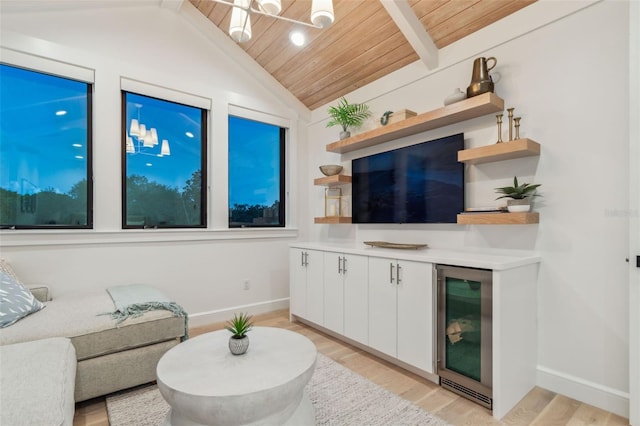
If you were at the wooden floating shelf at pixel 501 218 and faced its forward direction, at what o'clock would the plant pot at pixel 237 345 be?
The plant pot is roughly at 12 o'clock from the wooden floating shelf.

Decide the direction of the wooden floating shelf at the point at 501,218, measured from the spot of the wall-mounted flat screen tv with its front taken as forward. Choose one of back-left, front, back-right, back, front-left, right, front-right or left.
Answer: left

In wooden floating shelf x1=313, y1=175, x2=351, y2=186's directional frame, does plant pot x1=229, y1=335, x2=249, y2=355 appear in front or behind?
in front

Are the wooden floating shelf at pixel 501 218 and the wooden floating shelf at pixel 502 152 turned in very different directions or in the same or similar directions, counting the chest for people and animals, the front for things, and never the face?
same or similar directions

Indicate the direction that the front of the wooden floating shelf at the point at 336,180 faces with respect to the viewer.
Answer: facing the viewer and to the left of the viewer

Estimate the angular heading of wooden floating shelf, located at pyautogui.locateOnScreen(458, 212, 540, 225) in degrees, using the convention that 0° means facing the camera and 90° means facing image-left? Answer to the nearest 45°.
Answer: approximately 45°

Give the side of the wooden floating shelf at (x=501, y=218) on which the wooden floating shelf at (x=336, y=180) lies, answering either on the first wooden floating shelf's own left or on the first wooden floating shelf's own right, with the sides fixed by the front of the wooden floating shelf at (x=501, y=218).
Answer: on the first wooden floating shelf's own right

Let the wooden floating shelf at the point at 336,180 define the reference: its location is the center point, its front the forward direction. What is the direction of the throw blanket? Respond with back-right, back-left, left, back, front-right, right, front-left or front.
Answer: front

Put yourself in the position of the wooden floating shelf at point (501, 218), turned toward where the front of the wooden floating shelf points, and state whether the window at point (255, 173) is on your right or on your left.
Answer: on your right

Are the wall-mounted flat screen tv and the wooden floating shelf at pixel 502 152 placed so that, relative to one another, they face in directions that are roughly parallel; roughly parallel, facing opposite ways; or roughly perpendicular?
roughly parallel

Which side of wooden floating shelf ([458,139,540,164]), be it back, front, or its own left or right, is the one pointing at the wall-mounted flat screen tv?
right

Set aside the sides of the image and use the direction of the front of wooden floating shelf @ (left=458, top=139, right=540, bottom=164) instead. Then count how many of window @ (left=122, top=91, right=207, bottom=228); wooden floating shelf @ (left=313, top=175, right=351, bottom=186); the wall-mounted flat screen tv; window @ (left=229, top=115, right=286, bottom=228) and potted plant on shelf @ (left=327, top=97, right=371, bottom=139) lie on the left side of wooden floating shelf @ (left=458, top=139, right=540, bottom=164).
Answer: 0

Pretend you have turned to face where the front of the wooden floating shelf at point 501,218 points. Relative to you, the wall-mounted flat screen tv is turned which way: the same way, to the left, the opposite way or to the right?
the same way

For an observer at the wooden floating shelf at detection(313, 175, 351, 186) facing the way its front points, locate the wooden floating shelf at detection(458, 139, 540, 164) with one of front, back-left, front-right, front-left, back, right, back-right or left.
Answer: left

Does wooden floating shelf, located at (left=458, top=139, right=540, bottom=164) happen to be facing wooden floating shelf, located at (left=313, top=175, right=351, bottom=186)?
no

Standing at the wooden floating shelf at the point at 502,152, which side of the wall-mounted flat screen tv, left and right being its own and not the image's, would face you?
left

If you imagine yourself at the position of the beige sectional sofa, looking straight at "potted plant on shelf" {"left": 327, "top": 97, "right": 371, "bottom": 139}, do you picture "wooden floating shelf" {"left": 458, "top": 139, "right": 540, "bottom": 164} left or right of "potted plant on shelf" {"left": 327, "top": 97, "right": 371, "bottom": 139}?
right
